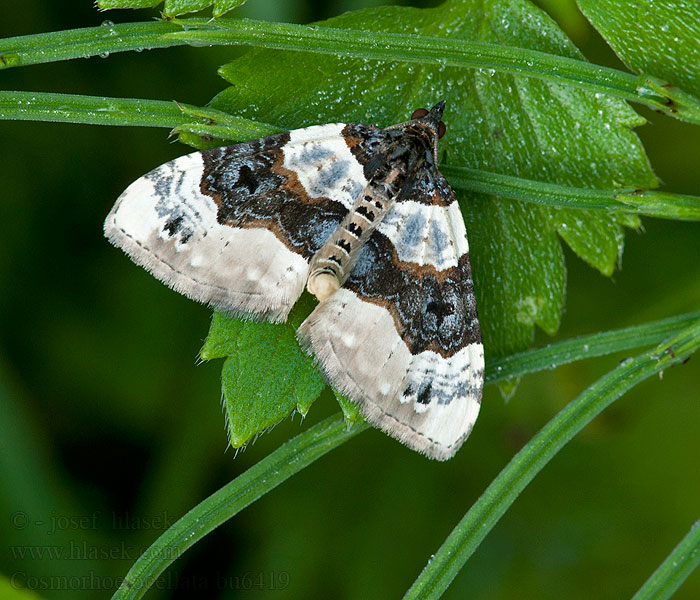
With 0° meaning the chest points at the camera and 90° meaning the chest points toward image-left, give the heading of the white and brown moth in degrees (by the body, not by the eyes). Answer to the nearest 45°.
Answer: approximately 225°
